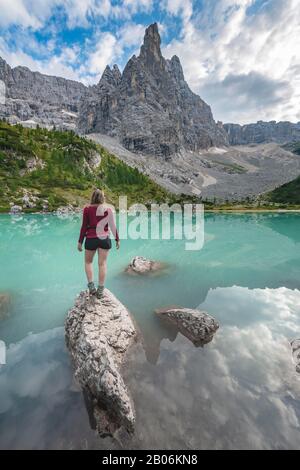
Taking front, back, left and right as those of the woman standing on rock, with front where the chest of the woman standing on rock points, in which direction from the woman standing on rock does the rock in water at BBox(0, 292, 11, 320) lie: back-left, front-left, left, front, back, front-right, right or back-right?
front-left

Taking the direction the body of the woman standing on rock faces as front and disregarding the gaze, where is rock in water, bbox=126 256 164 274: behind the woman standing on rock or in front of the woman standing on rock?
in front

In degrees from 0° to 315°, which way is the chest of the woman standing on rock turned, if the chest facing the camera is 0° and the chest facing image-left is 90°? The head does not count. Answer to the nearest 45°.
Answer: approximately 180°

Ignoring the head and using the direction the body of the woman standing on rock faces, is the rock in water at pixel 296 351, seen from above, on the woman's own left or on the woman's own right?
on the woman's own right

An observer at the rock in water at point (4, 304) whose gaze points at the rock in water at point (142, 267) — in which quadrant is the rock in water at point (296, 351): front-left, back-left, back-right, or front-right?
front-right
